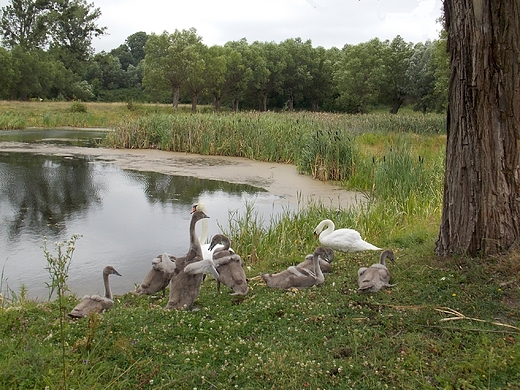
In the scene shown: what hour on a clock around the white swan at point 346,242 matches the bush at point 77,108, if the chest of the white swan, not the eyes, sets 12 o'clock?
The bush is roughly at 2 o'clock from the white swan.

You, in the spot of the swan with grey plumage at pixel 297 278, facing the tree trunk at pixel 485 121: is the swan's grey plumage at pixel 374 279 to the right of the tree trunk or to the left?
right

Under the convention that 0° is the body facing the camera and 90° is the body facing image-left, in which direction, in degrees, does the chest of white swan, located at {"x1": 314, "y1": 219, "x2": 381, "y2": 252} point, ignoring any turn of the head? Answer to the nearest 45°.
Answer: approximately 90°

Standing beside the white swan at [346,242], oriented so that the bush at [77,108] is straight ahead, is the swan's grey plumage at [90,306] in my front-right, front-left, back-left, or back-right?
back-left

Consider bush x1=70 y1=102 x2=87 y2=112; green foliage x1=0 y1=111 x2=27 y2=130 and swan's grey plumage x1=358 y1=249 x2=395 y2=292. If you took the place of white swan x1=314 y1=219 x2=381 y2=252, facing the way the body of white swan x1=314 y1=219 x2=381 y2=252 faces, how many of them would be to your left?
1

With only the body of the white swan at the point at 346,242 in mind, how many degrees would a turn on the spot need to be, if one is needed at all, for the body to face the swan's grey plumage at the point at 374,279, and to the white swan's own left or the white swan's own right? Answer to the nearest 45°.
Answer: approximately 90° to the white swan's own left

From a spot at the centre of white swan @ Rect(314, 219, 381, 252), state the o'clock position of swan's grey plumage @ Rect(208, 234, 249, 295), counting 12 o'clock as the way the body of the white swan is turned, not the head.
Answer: The swan's grey plumage is roughly at 10 o'clock from the white swan.

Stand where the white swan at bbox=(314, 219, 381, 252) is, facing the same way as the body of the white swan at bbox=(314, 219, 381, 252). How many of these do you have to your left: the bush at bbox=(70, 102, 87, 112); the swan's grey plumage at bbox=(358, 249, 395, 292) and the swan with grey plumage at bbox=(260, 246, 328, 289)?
2

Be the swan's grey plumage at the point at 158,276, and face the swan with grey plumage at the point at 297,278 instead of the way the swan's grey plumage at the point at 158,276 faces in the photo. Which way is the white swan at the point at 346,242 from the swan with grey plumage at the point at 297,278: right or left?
left

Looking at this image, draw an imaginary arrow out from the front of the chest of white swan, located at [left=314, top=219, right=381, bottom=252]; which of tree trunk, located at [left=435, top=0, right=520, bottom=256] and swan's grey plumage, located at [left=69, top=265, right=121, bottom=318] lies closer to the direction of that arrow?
the swan's grey plumage

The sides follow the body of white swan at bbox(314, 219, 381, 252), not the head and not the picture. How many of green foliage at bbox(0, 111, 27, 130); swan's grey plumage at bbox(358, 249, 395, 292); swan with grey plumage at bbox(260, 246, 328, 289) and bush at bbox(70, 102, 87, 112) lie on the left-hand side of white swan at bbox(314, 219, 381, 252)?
2

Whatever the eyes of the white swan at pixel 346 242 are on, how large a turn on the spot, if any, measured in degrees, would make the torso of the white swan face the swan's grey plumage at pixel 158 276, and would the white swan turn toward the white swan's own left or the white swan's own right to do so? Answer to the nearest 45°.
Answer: approximately 45° to the white swan's own left
